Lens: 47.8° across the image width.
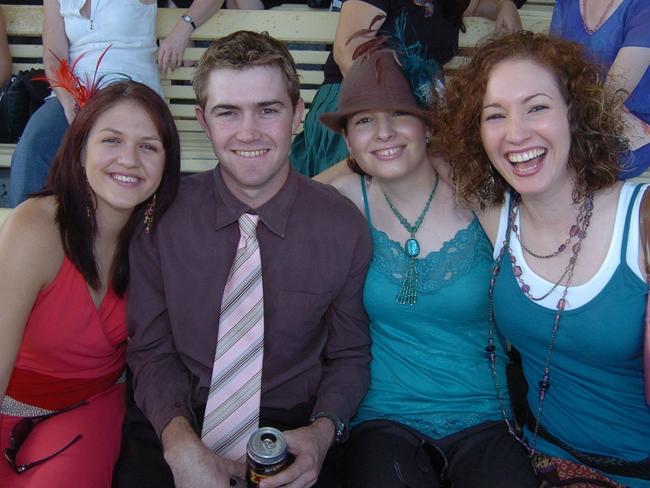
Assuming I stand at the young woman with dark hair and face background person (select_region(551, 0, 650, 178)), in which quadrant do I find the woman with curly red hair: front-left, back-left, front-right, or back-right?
front-right

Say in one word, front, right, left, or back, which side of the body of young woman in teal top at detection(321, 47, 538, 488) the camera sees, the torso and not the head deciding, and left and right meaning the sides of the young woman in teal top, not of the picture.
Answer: front

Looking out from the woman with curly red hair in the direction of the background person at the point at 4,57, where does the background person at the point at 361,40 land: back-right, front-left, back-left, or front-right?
front-right

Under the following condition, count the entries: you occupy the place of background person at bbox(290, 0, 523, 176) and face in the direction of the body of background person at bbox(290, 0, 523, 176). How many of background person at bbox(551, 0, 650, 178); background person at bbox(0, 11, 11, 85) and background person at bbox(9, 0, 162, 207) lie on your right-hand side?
2

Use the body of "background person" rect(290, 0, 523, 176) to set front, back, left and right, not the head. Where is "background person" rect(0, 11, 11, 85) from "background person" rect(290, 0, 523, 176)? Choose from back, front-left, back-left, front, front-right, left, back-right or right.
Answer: right

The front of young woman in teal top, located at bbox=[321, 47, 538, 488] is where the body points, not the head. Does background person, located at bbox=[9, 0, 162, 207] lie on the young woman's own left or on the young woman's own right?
on the young woman's own right

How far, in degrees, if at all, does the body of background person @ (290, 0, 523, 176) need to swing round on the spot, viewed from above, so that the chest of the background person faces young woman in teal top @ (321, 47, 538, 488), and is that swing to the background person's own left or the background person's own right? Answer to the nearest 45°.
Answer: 0° — they already face them

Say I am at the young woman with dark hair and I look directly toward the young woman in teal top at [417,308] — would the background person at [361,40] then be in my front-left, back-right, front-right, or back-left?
front-left

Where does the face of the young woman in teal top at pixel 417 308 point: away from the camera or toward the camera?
toward the camera

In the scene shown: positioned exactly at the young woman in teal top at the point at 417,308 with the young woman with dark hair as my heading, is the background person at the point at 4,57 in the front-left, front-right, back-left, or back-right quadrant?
front-right

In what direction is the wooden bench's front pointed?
toward the camera

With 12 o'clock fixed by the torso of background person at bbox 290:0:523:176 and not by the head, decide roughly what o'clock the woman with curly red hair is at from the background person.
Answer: The woman with curly red hair is roughly at 11 o'clock from the background person.

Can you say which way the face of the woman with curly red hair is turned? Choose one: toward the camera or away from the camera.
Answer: toward the camera
